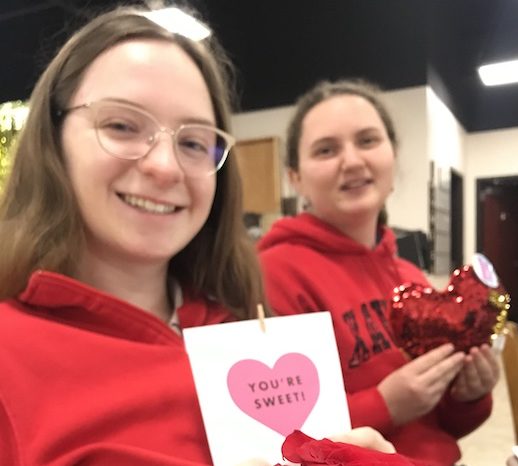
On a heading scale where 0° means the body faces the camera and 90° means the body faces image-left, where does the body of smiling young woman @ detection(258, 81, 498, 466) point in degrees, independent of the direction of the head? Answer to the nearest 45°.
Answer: approximately 315°

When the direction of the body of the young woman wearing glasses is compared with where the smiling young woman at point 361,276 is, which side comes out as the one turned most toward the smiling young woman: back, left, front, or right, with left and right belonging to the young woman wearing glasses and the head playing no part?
left

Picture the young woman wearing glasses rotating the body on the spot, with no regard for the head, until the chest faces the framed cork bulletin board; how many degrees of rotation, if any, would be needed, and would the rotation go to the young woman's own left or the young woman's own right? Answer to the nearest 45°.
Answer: approximately 135° to the young woman's own left

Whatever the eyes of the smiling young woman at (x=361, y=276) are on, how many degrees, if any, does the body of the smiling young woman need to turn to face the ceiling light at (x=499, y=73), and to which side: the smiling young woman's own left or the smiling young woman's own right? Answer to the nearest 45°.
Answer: approximately 135° to the smiling young woman's own left

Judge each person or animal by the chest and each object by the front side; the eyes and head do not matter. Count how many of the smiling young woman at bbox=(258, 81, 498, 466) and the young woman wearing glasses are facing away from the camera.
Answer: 0

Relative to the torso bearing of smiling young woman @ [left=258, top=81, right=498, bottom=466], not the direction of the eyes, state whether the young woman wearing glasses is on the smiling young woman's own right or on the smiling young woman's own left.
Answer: on the smiling young woman's own right
